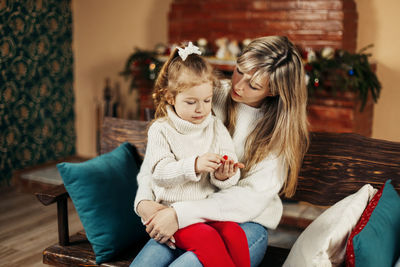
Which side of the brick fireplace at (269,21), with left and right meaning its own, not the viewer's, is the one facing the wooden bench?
front

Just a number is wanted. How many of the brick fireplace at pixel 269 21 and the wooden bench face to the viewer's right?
0

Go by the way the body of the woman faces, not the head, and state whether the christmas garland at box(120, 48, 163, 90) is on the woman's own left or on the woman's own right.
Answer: on the woman's own right

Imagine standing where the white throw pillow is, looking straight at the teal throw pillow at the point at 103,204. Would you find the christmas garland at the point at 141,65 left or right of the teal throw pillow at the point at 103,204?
right

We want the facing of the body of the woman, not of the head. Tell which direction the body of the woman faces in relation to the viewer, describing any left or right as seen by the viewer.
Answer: facing the viewer and to the left of the viewer

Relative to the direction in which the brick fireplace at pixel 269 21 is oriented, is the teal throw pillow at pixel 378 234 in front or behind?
in front

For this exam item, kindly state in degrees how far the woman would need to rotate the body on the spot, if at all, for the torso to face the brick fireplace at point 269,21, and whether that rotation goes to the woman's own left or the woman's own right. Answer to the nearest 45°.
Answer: approximately 135° to the woman's own right

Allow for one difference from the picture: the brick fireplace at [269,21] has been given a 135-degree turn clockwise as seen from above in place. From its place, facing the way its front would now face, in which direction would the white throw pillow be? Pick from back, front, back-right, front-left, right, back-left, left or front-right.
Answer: back-left

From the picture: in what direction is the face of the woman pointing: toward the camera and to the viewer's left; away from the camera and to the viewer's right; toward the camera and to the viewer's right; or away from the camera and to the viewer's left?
toward the camera and to the viewer's left

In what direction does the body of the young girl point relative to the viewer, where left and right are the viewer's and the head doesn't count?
facing the viewer and to the right of the viewer

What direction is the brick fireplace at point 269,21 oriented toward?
toward the camera

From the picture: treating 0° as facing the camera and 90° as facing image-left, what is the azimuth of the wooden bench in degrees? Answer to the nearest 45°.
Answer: approximately 45°
